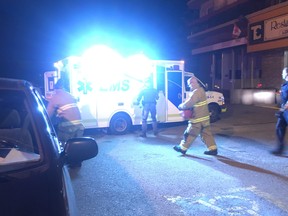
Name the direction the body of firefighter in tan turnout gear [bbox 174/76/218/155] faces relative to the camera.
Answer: to the viewer's left

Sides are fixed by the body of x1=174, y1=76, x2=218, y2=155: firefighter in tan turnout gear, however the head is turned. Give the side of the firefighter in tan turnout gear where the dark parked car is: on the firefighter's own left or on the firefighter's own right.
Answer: on the firefighter's own left

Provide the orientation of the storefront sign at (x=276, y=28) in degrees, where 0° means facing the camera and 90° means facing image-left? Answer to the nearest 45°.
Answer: approximately 45°

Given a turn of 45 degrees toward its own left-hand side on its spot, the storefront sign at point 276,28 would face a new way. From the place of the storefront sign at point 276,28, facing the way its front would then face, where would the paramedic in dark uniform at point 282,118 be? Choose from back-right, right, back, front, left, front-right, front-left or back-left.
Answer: front

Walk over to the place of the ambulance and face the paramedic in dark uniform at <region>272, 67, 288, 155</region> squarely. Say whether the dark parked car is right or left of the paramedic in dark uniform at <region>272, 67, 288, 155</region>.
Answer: right

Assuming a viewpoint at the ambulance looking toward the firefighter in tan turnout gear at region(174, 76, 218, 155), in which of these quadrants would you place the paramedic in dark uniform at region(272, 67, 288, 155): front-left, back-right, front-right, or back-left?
front-left

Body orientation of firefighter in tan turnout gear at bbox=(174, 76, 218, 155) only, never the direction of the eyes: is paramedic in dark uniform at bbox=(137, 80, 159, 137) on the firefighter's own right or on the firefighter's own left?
on the firefighter's own right
